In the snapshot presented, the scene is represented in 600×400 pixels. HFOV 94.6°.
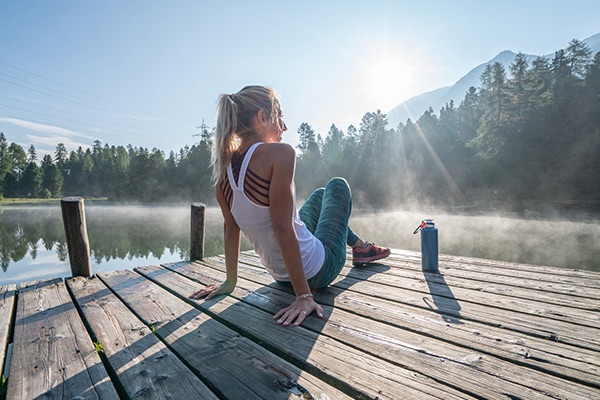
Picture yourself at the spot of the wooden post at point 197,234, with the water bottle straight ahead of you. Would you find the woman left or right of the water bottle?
right

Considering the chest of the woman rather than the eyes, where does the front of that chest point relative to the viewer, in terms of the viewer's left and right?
facing away from the viewer and to the right of the viewer

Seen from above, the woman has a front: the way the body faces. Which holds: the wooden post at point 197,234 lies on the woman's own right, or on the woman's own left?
on the woman's own left

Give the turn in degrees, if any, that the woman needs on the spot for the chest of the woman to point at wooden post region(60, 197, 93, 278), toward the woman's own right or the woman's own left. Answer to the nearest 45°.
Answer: approximately 90° to the woman's own left

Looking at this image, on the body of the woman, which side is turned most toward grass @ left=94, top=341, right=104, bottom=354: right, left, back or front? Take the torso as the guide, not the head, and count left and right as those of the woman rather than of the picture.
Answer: back

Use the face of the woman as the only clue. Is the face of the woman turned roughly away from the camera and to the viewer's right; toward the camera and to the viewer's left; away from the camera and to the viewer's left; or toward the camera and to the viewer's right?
away from the camera and to the viewer's right
